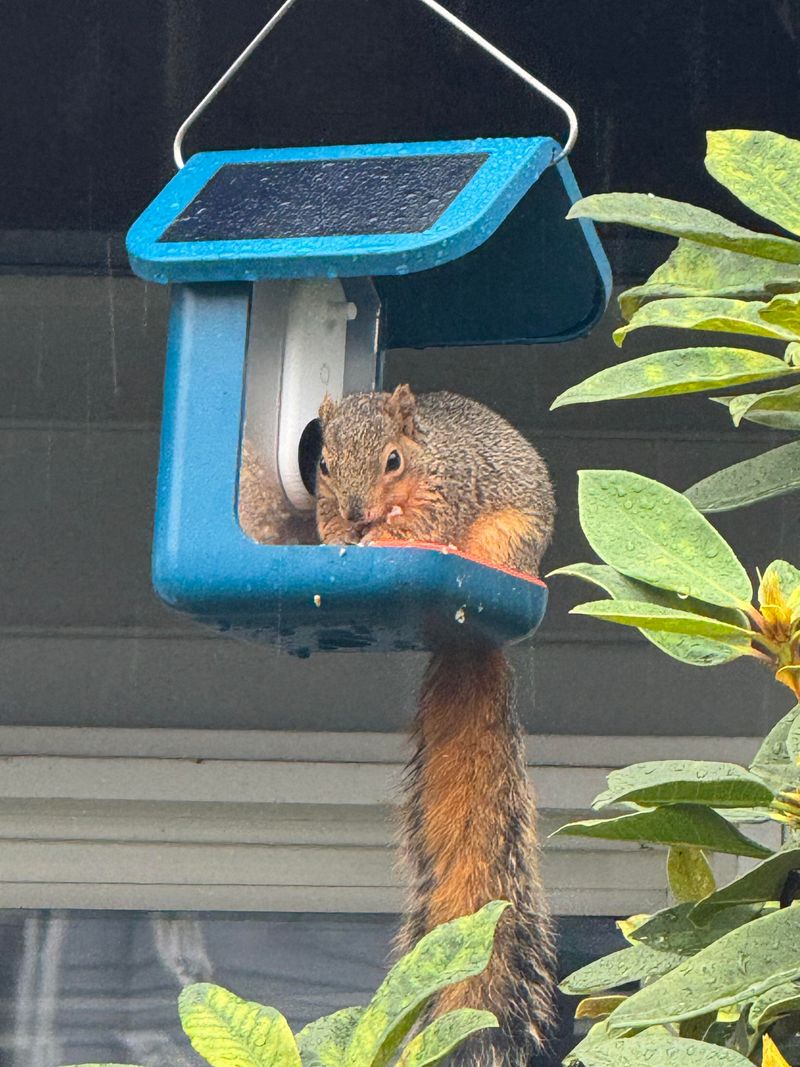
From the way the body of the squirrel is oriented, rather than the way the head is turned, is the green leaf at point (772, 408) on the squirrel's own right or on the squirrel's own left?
on the squirrel's own left

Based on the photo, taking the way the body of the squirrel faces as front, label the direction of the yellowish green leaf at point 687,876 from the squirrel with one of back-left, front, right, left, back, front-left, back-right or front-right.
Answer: front-left

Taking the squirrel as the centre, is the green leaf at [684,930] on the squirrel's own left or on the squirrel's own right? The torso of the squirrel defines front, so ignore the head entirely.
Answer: on the squirrel's own left

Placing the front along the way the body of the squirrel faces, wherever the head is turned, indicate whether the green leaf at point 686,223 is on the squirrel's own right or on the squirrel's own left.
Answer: on the squirrel's own left

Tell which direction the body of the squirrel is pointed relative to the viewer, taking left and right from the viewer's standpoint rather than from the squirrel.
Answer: facing the viewer and to the left of the viewer

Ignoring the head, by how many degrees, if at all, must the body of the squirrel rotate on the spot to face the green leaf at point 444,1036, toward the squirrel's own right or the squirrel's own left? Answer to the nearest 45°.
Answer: approximately 45° to the squirrel's own left

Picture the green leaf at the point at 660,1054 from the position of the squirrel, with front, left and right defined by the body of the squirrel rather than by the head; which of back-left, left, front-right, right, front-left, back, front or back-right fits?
front-left

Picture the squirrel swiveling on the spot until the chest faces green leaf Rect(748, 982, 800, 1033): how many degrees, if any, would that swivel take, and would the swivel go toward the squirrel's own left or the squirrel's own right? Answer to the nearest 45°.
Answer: approximately 45° to the squirrel's own left
